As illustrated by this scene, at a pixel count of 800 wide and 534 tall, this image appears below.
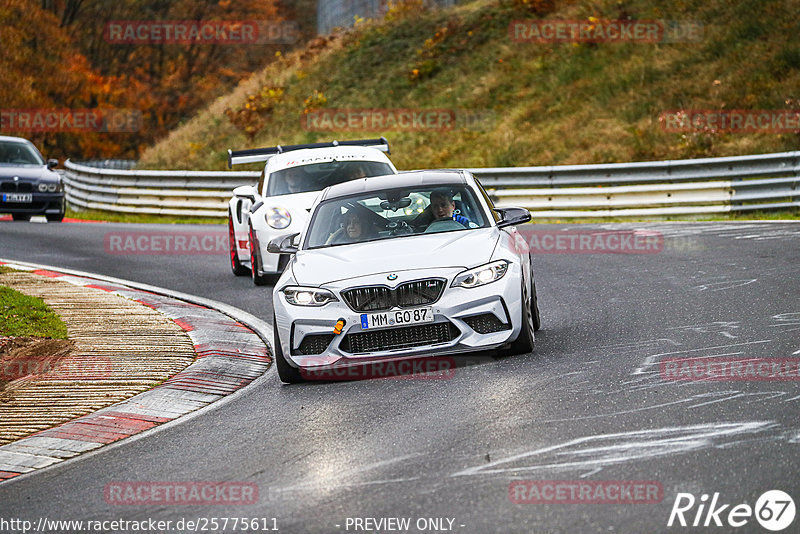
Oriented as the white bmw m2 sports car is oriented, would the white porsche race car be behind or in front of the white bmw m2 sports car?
behind

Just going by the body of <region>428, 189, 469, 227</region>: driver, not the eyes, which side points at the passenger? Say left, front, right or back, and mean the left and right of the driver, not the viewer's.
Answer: right

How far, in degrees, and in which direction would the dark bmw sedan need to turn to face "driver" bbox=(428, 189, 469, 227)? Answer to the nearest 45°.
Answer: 0° — it already faces them

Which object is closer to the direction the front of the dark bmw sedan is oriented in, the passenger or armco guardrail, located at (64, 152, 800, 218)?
the passenger

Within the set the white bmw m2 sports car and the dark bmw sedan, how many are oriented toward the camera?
2

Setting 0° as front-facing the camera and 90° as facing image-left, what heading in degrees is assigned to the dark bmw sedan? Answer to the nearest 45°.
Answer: approximately 0°
